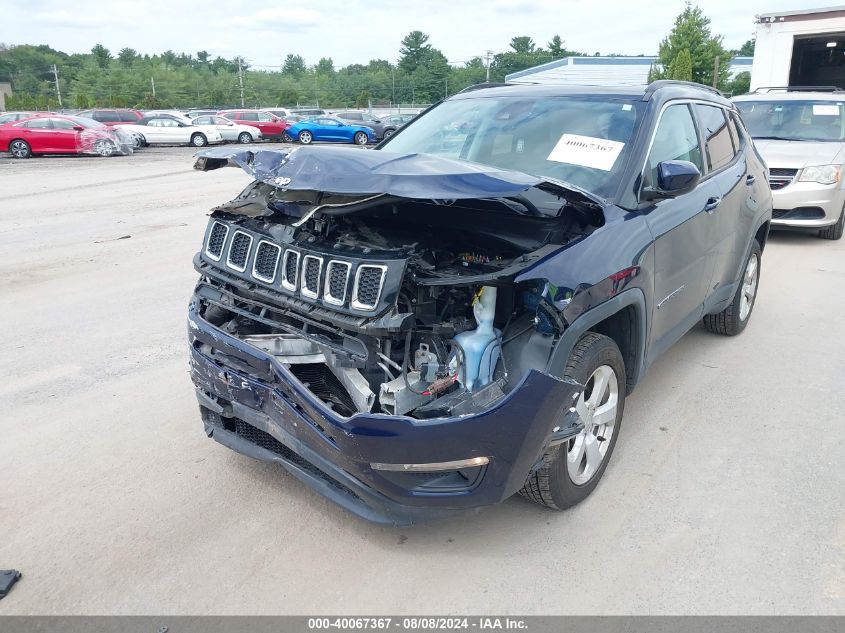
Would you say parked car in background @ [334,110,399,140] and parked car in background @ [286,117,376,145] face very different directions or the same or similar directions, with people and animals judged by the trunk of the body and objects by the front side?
same or similar directions

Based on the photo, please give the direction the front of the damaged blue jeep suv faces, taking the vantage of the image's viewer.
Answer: facing the viewer and to the left of the viewer

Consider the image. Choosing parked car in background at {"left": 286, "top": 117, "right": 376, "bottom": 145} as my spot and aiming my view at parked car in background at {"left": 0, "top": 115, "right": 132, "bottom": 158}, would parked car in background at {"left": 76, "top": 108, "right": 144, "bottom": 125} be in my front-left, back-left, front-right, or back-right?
front-right
